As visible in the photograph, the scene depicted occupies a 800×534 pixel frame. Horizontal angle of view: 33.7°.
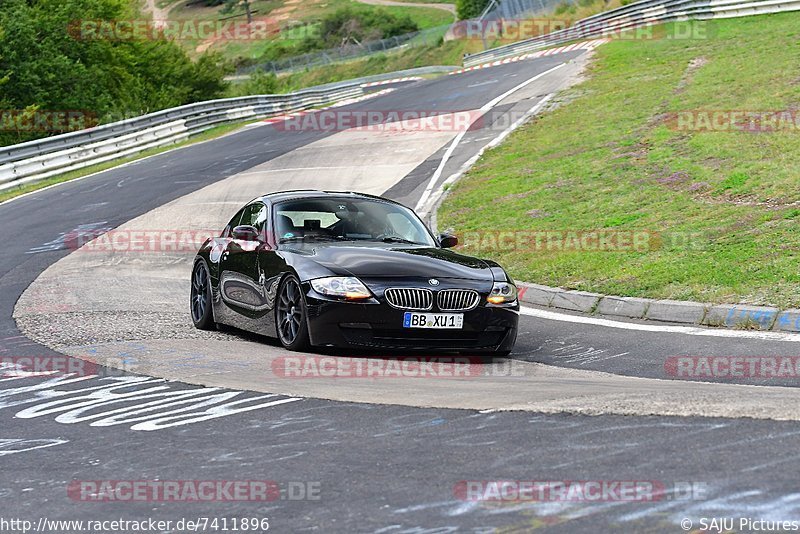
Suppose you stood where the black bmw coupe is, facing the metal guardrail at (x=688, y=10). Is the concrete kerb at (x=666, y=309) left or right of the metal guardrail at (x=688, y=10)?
right

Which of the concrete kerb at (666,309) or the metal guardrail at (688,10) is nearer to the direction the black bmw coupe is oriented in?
the concrete kerb

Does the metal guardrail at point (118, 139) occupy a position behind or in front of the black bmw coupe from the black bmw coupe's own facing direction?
behind

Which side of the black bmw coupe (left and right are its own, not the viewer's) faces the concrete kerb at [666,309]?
left

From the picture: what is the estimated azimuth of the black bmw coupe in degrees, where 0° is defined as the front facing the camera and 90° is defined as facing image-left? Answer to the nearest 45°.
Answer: approximately 315°

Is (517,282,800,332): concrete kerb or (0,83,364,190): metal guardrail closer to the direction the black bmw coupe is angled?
the concrete kerb

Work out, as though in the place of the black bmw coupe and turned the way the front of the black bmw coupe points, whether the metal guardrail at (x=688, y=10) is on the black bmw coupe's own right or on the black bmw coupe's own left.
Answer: on the black bmw coupe's own left

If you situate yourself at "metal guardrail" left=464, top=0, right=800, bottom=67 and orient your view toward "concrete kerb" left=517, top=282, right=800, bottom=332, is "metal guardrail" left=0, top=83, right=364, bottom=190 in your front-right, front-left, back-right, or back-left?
front-right

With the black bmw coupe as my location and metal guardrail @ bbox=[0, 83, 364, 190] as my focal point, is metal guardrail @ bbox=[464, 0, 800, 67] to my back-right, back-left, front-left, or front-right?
front-right
